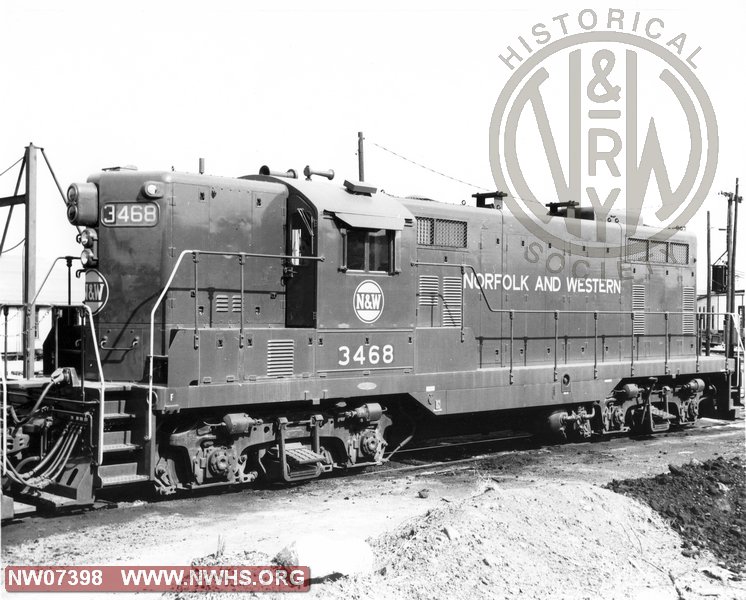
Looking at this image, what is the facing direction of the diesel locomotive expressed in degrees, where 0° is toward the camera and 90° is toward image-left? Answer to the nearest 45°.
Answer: approximately 45°
